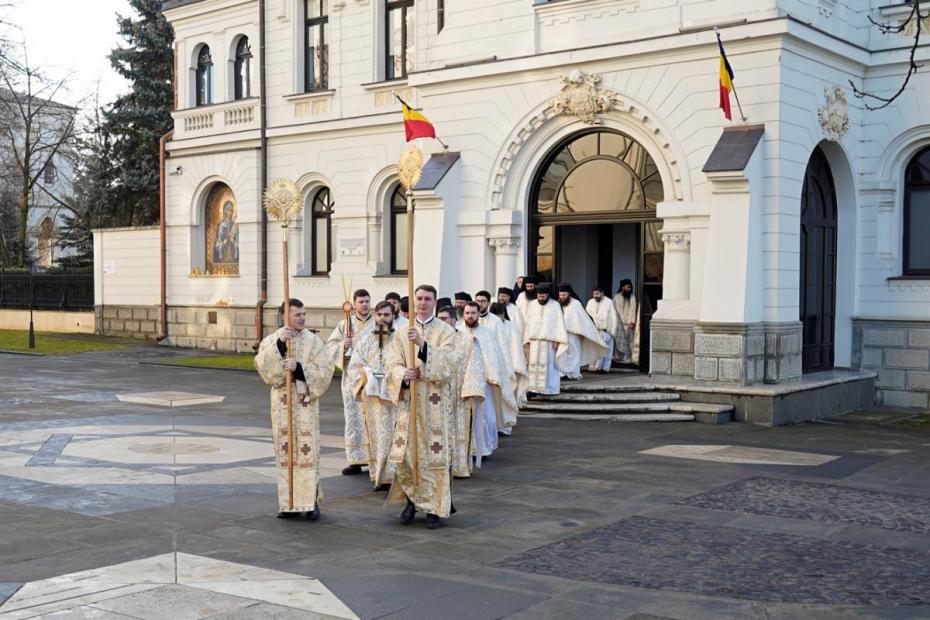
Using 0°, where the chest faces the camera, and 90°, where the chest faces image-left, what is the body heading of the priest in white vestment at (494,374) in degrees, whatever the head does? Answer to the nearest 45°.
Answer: approximately 45°

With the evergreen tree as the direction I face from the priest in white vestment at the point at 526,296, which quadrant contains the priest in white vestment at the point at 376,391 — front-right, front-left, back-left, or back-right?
back-left

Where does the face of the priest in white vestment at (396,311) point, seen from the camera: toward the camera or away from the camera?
toward the camera

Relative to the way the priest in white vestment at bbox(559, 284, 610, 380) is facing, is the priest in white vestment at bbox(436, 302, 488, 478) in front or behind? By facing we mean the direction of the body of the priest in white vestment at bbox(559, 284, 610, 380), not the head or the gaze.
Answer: in front

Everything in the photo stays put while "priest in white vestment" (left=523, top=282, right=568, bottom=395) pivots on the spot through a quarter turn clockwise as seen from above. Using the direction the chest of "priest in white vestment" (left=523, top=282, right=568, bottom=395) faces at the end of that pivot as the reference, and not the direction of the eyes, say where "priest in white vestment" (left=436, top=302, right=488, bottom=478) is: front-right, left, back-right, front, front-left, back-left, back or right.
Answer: back-left

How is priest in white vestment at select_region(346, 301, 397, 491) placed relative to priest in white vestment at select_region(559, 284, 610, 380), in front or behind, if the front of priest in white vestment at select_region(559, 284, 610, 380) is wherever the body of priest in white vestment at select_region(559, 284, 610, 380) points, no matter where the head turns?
in front

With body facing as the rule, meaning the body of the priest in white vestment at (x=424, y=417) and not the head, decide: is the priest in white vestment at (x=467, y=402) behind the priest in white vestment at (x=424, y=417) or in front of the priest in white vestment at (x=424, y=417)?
behind

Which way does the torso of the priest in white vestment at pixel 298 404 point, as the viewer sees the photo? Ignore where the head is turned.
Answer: toward the camera

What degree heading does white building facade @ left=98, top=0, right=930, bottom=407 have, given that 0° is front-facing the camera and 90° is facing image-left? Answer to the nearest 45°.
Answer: approximately 45°

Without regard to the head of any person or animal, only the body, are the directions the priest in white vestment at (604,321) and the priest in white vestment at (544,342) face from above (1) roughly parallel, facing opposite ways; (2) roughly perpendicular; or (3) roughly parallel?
roughly parallel

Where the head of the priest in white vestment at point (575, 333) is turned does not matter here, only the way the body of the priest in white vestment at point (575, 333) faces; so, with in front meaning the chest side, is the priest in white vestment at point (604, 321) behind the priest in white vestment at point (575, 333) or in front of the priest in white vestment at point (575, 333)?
behind

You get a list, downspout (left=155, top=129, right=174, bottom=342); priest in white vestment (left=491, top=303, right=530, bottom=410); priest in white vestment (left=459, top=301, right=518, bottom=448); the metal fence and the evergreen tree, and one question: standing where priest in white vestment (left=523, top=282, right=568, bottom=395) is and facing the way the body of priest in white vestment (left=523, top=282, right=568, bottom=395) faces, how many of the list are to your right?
3

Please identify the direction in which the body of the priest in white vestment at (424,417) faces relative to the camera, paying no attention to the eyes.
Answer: toward the camera

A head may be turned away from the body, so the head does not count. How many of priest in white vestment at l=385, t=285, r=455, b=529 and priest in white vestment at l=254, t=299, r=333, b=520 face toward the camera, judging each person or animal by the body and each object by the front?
2
